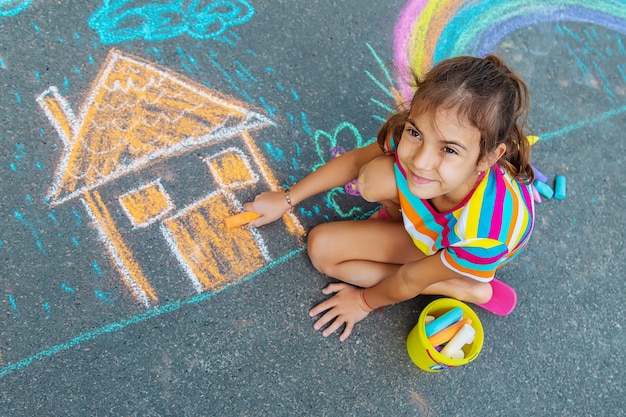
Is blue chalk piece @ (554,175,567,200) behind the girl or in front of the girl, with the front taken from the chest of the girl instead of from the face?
behind

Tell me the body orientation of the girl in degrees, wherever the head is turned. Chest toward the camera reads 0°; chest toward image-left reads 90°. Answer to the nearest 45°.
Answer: approximately 45°

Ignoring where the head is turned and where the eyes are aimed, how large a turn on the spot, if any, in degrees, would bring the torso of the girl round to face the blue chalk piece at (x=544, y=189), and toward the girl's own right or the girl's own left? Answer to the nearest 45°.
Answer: approximately 180°
